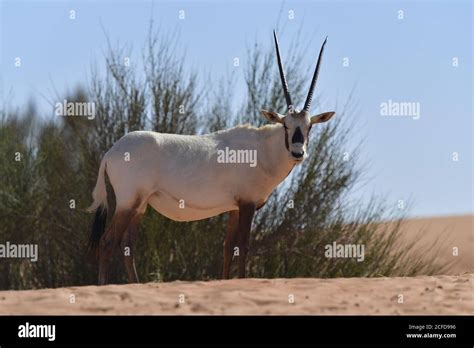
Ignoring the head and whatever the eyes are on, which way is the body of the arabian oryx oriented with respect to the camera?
to the viewer's right
